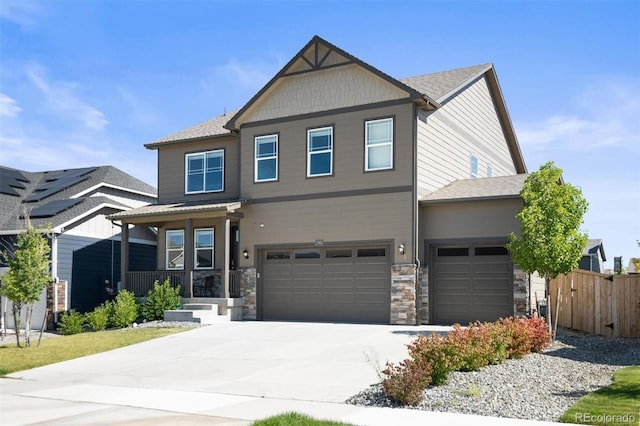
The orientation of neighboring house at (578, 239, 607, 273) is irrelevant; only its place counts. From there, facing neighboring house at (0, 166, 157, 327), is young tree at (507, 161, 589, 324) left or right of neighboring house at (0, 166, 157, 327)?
left

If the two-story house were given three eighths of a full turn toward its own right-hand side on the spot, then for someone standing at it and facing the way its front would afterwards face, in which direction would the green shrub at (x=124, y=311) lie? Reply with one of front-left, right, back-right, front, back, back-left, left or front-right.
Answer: left

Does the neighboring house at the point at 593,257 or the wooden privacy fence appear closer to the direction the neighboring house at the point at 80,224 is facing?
the wooden privacy fence

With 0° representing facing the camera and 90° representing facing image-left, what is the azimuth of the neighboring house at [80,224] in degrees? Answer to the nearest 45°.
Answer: approximately 45°

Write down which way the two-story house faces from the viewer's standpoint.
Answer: facing the viewer and to the left of the viewer

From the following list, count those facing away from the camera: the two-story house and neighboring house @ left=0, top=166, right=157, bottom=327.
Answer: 0

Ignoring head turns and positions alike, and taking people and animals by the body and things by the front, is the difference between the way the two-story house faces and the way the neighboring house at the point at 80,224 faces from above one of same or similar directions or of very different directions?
same or similar directions

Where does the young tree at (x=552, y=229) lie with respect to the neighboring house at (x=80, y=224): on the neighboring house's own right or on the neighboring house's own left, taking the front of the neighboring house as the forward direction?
on the neighboring house's own left

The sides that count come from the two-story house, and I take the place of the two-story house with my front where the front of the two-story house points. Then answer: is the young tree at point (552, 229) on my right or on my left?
on my left
